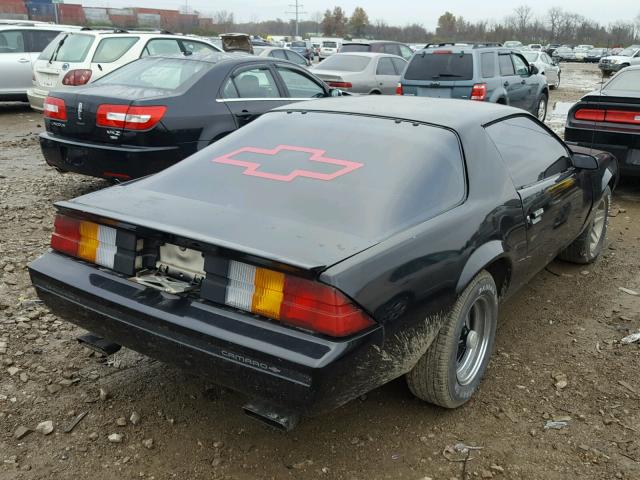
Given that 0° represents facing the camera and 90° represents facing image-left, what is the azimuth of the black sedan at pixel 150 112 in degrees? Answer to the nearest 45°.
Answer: approximately 225°

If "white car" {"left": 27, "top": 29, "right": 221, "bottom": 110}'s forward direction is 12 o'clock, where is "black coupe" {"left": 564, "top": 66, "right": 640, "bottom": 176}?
The black coupe is roughly at 3 o'clock from the white car.

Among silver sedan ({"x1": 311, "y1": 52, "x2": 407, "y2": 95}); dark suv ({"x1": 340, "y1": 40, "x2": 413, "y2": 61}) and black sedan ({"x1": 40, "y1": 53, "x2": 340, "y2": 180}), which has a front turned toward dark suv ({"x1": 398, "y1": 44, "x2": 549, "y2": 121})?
the black sedan

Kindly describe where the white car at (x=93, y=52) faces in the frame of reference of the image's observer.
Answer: facing away from the viewer and to the right of the viewer

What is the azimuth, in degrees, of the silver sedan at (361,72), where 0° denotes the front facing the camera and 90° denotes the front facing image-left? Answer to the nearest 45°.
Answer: approximately 225°

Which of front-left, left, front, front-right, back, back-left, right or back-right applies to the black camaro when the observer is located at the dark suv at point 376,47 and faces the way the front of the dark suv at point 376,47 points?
back-right

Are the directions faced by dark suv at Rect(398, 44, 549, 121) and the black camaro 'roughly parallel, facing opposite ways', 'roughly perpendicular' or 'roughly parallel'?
roughly parallel

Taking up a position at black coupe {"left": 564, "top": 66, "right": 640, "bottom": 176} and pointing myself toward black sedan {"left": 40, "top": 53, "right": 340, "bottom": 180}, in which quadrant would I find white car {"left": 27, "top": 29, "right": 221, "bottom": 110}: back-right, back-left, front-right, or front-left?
front-right

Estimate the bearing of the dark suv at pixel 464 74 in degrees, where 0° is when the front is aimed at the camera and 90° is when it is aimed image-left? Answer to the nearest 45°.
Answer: approximately 225°

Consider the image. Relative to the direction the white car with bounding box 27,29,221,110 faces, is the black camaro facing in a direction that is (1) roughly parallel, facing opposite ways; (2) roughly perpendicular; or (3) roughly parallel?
roughly parallel

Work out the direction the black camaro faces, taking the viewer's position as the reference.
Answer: facing away from the viewer and to the right of the viewer

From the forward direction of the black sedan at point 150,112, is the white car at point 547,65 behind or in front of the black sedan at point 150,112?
in front

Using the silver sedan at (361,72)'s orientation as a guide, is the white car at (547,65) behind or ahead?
ahead

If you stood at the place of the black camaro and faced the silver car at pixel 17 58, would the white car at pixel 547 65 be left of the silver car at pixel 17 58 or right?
right

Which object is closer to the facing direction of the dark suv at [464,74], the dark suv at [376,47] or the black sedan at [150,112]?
the dark suv

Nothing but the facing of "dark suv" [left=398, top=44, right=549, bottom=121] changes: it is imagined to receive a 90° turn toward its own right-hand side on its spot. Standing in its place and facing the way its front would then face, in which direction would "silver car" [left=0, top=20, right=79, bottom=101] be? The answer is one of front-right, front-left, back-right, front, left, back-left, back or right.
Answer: back-right
